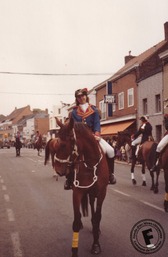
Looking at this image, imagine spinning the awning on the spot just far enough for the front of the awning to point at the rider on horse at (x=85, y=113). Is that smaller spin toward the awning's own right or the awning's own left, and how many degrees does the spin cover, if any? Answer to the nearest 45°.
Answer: approximately 45° to the awning's own left

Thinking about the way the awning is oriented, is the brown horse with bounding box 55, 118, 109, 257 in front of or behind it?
in front

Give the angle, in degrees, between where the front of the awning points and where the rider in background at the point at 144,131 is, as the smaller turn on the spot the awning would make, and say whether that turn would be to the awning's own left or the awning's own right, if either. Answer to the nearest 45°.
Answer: approximately 45° to the awning's own left

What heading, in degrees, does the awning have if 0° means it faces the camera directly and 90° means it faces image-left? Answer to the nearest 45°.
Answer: approximately 45°
